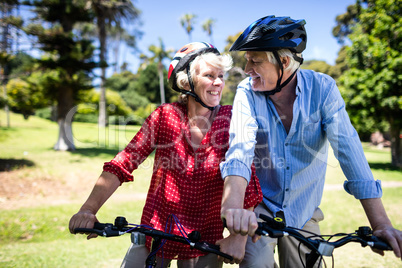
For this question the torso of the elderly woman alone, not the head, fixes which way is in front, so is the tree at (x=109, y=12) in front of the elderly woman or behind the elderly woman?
behind

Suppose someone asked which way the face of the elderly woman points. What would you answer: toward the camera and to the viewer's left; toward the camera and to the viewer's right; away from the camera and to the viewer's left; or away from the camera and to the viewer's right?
toward the camera and to the viewer's right

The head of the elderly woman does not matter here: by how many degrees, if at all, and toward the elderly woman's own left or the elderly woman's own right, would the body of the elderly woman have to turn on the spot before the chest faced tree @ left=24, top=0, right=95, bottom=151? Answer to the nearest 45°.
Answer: approximately 180°

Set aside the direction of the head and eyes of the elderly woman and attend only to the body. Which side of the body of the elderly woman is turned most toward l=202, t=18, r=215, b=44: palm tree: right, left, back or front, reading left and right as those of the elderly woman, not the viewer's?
back

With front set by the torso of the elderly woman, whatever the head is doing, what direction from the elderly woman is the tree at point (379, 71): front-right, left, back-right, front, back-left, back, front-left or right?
back-left

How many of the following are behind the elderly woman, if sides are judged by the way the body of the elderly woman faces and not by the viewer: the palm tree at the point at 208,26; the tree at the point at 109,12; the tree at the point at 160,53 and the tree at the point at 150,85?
4

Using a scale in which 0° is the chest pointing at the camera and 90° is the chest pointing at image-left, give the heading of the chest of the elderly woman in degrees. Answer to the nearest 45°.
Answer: approximately 0°

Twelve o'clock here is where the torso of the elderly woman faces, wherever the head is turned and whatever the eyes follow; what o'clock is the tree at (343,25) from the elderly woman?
The tree is roughly at 7 o'clock from the elderly woman.

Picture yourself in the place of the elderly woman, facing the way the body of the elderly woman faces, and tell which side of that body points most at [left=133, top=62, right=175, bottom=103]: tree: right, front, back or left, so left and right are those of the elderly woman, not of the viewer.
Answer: back
